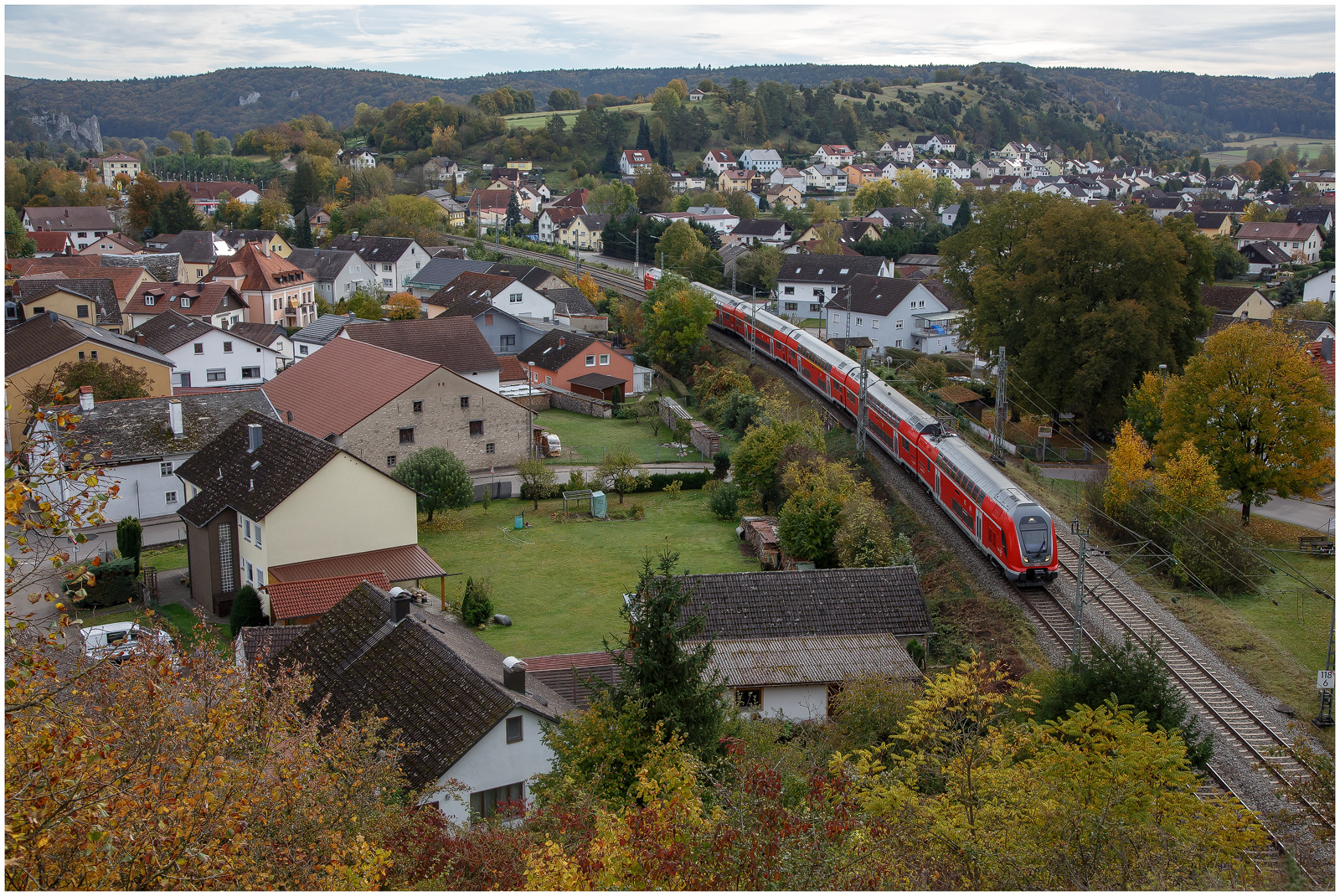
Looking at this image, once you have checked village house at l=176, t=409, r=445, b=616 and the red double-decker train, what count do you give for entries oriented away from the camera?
0

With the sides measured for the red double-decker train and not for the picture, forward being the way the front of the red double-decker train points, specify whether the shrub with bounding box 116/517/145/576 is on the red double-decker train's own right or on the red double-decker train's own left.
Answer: on the red double-decker train's own right

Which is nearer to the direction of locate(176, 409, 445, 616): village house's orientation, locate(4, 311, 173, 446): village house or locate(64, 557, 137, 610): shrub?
the shrub

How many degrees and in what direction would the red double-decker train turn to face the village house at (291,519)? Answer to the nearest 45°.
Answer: approximately 135° to its right

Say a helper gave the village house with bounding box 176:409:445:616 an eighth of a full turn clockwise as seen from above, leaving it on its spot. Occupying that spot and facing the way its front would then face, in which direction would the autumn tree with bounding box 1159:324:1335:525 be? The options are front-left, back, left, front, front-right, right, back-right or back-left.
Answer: back

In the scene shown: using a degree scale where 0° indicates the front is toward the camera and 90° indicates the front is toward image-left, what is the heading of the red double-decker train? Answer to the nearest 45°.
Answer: approximately 315°

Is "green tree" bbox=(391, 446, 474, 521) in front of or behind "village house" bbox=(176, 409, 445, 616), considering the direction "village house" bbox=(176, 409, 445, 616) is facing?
behind

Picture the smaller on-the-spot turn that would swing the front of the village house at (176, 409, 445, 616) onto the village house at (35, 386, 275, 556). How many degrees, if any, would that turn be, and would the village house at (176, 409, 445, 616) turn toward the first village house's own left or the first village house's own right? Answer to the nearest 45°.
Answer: approximately 90° to the first village house's own right

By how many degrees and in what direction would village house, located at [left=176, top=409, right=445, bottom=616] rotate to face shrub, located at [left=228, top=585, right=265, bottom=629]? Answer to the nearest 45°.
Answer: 0° — it already faces it

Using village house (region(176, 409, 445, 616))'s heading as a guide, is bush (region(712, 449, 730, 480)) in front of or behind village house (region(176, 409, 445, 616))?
behind

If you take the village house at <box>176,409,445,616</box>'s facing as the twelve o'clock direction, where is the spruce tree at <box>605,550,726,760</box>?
The spruce tree is roughly at 10 o'clock from the village house.

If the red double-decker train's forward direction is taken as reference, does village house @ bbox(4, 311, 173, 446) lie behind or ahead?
behind

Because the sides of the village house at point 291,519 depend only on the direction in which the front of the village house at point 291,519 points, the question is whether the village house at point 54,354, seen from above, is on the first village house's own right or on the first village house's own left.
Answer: on the first village house's own right
